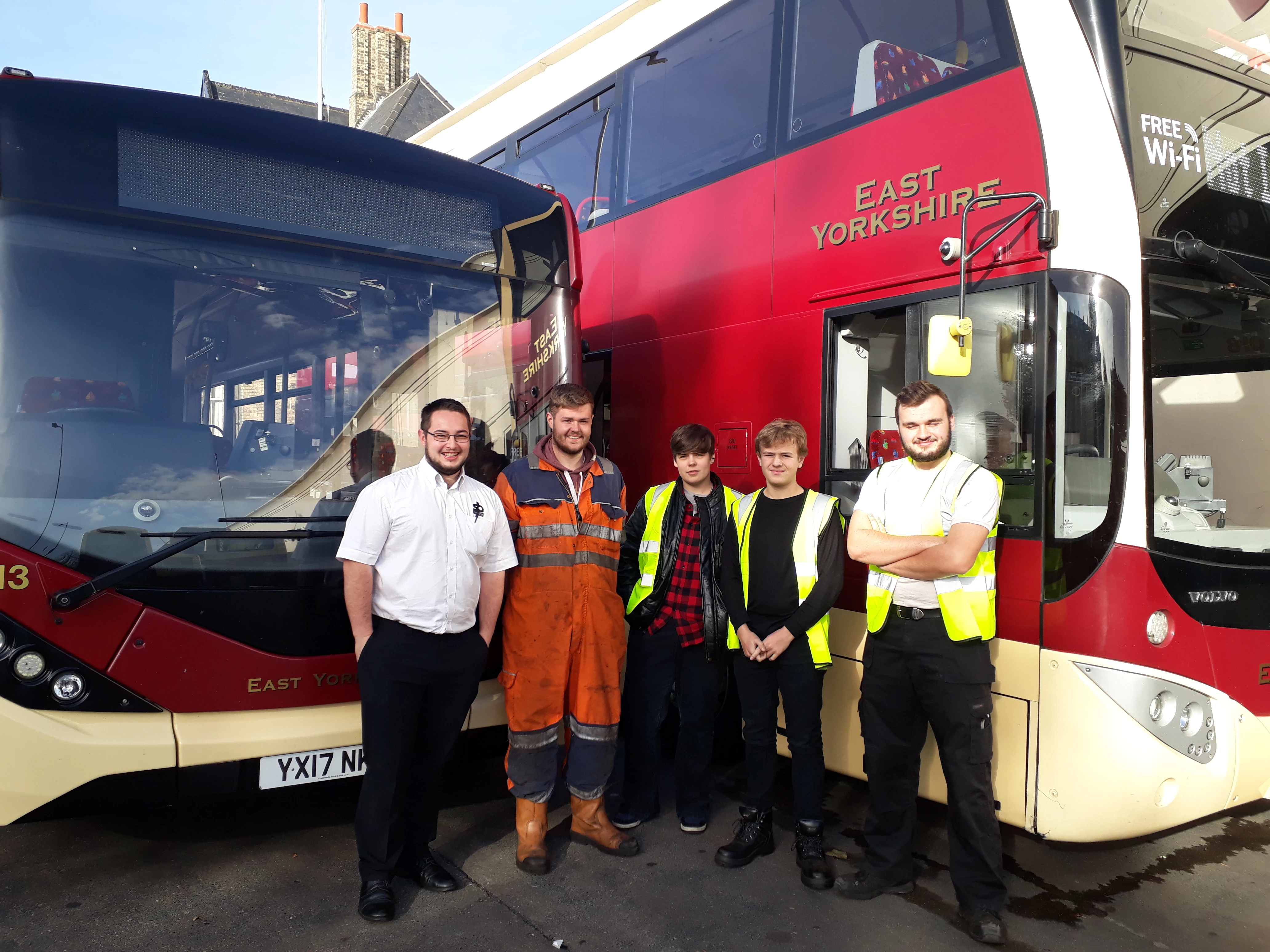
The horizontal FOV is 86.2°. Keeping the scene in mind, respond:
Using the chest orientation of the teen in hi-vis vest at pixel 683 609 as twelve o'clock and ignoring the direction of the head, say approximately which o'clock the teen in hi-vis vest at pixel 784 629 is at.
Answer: the teen in hi-vis vest at pixel 784 629 is roughly at 10 o'clock from the teen in hi-vis vest at pixel 683 609.

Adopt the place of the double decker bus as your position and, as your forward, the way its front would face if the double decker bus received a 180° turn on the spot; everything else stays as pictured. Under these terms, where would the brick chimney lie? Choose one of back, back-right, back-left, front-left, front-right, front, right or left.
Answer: front

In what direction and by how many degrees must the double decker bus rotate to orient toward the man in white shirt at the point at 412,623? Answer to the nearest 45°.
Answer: approximately 135° to its right

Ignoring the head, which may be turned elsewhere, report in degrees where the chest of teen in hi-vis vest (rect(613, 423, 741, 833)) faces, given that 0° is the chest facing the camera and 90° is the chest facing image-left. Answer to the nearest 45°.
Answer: approximately 0°

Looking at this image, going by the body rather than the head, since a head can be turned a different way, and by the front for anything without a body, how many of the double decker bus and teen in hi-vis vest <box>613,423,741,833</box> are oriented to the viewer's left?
0

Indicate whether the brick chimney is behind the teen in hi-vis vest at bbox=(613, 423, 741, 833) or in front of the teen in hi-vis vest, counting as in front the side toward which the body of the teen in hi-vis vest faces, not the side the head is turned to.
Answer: behind

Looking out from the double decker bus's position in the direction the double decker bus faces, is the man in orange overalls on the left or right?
on its right

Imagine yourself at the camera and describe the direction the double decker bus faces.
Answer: facing the viewer and to the right of the viewer
